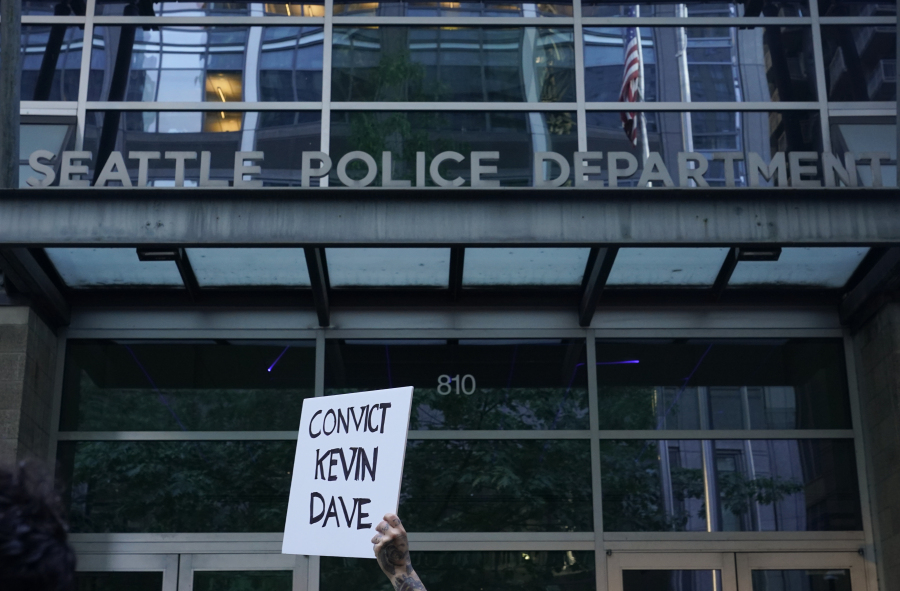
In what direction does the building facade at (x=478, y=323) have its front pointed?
toward the camera
